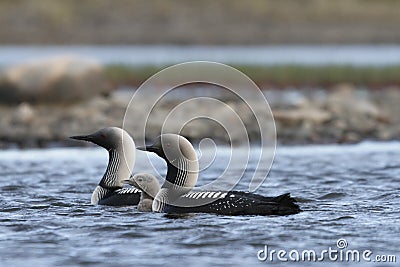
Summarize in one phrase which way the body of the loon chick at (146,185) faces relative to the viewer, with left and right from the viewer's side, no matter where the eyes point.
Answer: facing to the left of the viewer

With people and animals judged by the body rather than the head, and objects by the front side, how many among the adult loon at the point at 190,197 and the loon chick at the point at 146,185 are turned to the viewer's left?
2

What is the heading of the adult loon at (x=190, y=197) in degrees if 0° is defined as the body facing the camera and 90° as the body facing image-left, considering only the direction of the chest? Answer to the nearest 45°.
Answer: approximately 90°

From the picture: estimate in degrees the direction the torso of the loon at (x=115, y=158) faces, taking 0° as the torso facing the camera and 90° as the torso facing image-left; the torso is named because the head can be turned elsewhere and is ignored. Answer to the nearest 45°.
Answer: approximately 90°
